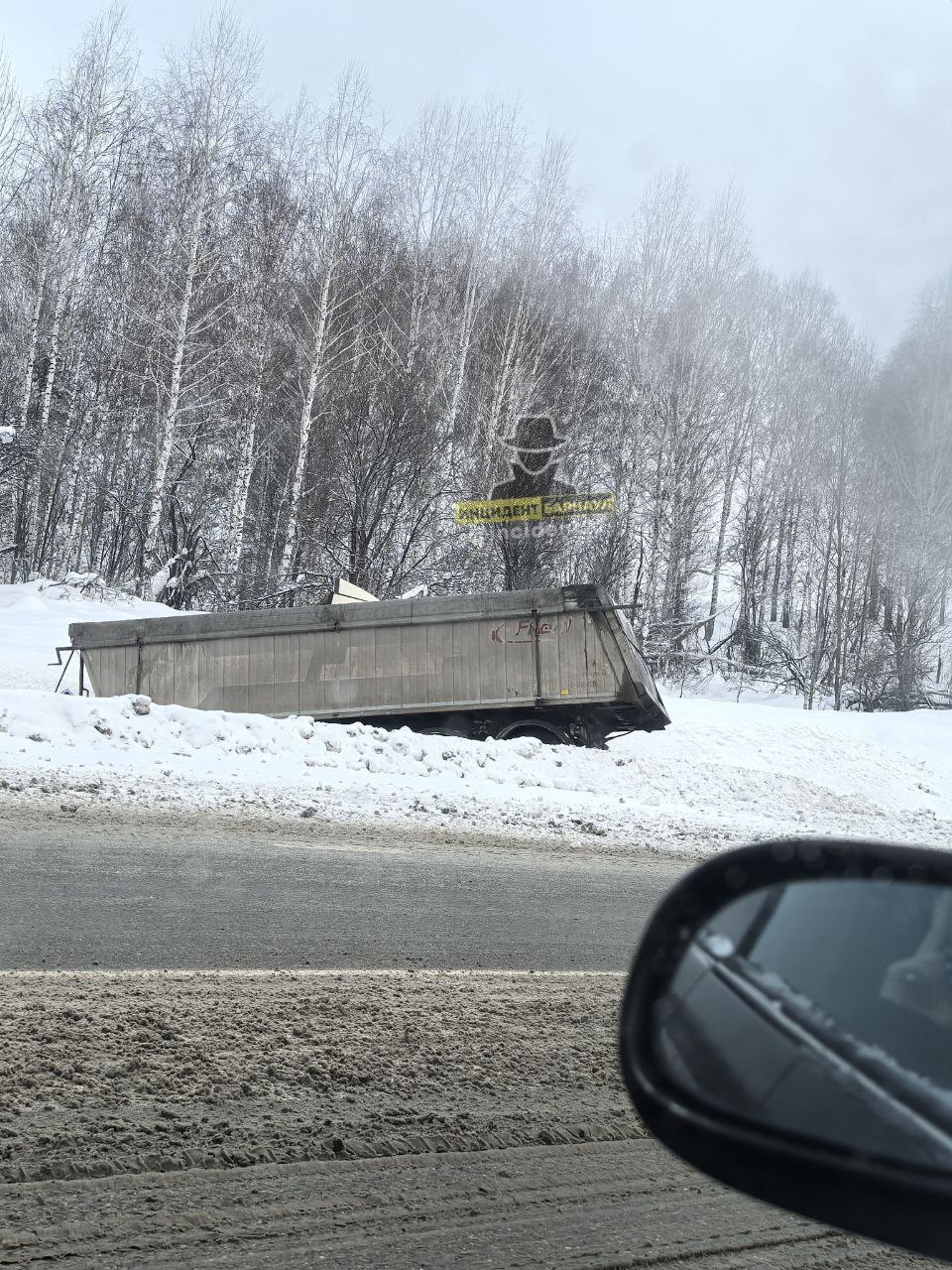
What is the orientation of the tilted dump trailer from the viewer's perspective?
to the viewer's left

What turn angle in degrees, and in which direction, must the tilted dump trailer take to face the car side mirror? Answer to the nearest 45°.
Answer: approximately 90° to its left
